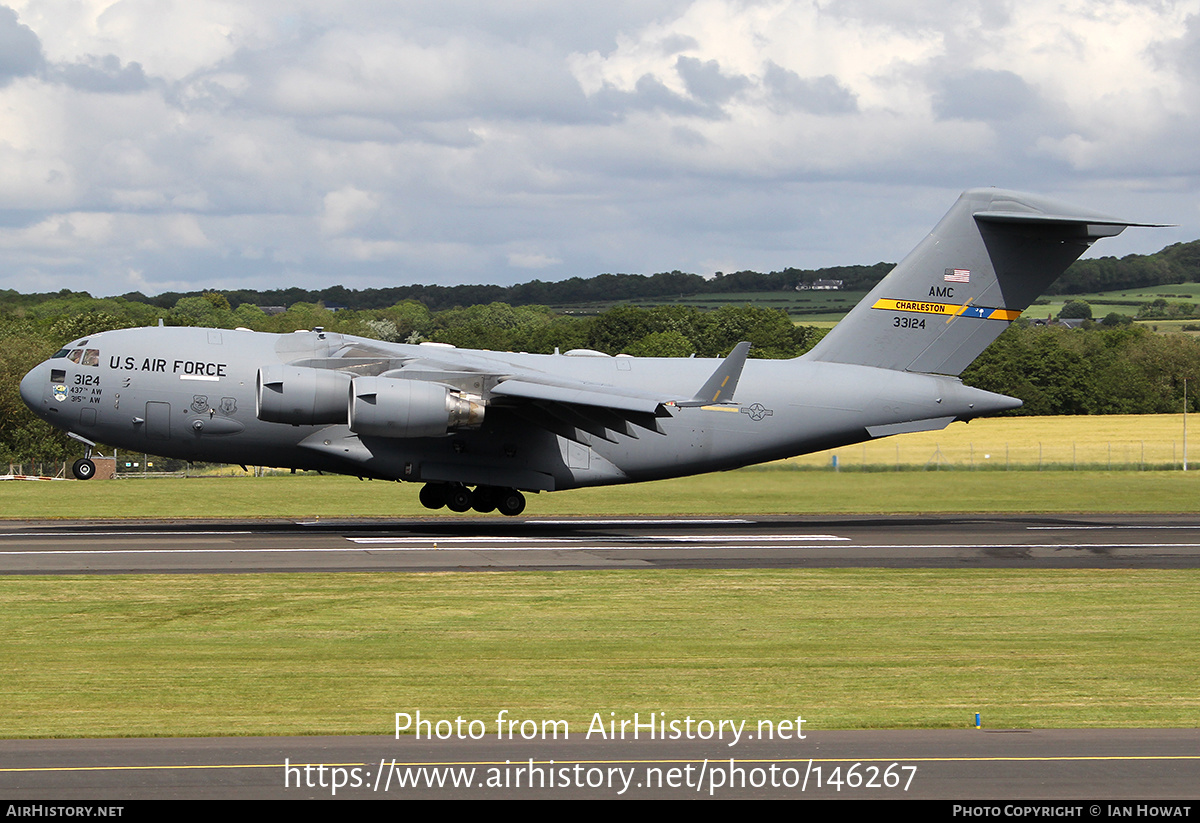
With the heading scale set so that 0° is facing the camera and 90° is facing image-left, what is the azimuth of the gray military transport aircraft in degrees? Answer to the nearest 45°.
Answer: approximately 90°
